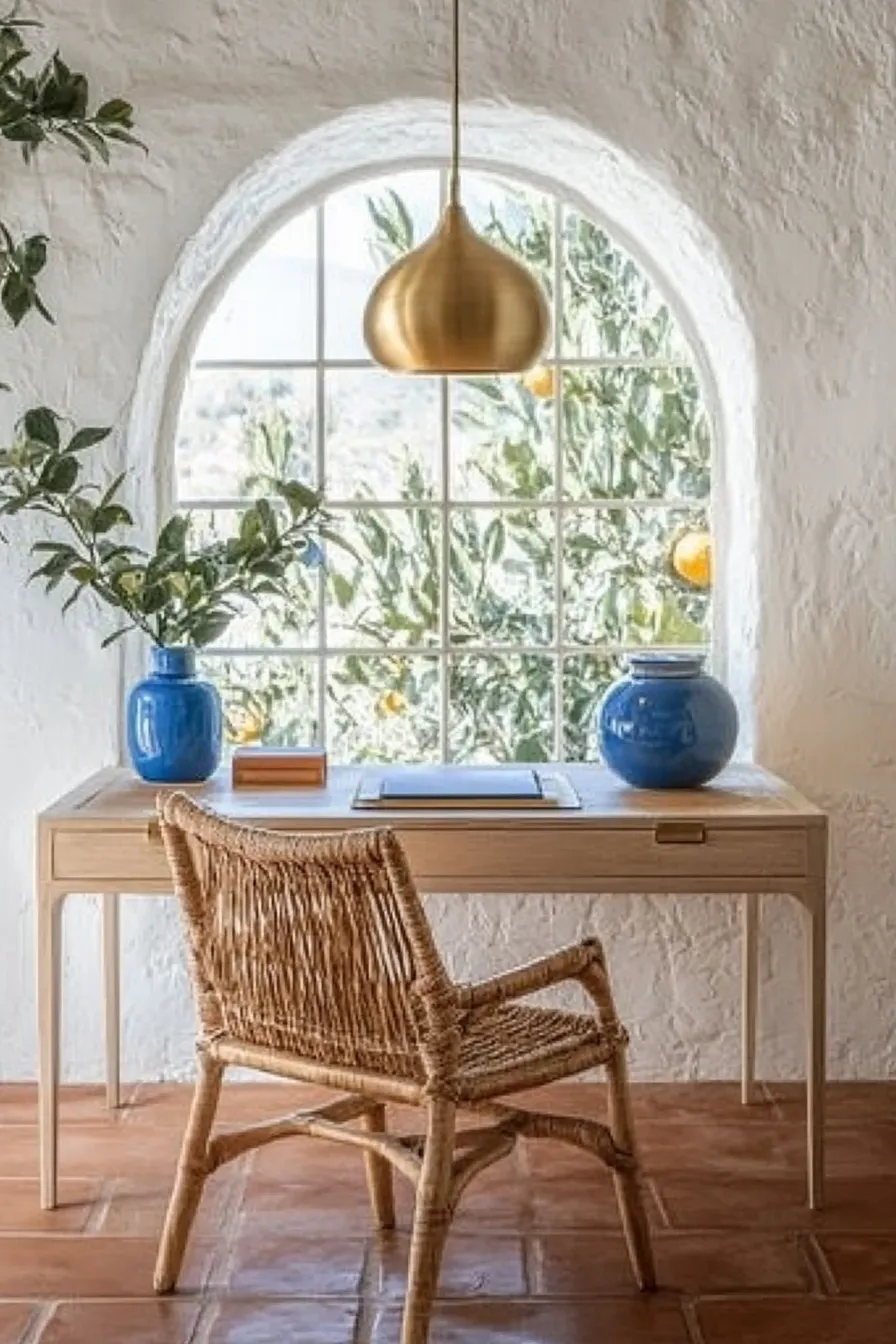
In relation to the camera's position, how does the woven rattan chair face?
facing away from the viewer and to the right of the viewer

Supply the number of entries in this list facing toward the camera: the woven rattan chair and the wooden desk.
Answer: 1

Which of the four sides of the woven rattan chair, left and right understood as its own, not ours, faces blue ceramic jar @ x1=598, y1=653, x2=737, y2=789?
front

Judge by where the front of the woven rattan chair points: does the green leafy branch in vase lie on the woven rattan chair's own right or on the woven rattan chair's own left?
on the woven rattan chair's own left

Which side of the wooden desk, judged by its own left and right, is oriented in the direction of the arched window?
back

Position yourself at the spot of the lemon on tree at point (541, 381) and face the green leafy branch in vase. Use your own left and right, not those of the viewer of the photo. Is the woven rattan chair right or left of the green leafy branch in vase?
left

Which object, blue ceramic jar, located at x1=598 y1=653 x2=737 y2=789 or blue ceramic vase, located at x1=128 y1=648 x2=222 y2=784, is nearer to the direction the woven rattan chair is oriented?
the blue ceramic jar

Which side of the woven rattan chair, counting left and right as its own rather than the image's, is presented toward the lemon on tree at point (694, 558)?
front
